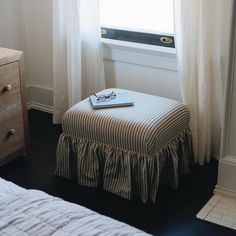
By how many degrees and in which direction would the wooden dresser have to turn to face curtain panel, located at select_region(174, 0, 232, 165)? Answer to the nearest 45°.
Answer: approximately 45° to its left

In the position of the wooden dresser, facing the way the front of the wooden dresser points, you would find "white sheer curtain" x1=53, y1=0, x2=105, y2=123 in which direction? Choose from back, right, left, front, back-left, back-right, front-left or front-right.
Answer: left

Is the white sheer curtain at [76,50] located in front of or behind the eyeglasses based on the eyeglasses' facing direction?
behind

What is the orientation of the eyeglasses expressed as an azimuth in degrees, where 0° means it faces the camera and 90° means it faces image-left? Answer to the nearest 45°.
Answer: approximately 315°

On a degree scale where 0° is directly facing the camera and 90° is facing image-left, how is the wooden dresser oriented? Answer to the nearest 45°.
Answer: approximately 315°

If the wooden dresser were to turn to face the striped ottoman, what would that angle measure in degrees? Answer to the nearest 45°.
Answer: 0° — it already faces it

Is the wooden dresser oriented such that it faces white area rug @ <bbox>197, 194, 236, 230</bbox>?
yes

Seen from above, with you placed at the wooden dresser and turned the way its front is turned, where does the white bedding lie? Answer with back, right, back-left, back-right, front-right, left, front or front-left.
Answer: front-right

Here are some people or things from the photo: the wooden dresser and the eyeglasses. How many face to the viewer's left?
0
